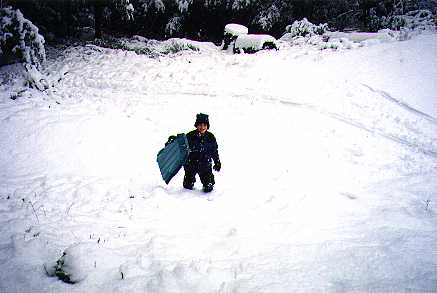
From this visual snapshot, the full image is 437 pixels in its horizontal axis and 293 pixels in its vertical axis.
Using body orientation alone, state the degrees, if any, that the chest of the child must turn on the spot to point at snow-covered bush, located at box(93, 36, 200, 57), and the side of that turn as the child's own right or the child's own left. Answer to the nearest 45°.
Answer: approximately 180°

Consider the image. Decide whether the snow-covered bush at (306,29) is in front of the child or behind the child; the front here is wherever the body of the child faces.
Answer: behind

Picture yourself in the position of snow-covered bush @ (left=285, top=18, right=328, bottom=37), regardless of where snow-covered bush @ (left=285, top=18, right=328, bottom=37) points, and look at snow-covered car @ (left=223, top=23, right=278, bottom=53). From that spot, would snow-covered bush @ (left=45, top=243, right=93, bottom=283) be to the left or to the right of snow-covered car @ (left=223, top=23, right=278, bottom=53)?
left

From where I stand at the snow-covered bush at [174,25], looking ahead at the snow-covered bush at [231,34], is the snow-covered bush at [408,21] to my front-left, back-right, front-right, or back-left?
front-left

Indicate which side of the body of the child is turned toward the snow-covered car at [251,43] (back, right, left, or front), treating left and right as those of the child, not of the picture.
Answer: back

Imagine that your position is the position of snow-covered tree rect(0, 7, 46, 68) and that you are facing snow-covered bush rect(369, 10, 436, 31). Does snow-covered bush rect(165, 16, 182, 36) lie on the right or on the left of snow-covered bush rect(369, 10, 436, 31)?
left

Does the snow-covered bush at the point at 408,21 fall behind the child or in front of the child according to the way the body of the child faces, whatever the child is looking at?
behind

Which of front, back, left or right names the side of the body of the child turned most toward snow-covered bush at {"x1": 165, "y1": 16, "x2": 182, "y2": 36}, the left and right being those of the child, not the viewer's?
back

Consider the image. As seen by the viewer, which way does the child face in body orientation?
toward the camera

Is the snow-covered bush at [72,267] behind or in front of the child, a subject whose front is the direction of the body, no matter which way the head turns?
in front

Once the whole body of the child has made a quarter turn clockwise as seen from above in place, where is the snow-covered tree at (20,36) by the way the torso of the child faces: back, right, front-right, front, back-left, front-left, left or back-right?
front-right
